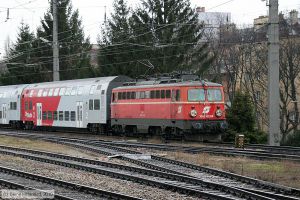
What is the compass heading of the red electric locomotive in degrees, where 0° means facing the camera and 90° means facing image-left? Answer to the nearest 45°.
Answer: approximately 315°

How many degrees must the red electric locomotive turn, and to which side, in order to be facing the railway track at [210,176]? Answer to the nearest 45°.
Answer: approximately 45° to its right

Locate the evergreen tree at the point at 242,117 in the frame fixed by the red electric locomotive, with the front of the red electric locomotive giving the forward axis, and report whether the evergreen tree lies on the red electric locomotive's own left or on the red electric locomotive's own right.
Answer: on the red electric locomotive's own left
